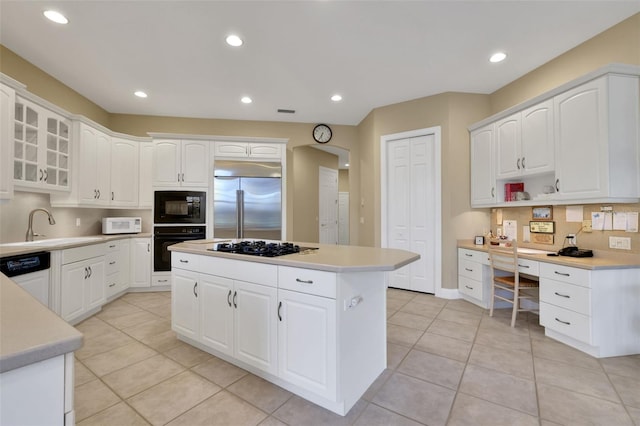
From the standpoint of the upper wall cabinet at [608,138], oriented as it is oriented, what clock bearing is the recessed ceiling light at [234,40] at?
The recessed ceiling light is roughly at 12 o'clock from the upper wall cabinet.

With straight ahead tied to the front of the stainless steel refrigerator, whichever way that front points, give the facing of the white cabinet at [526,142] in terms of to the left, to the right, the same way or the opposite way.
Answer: to the right

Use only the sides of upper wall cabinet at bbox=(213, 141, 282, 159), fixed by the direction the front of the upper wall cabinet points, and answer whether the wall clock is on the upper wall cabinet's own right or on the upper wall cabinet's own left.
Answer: on the upper wall cabinet's own left

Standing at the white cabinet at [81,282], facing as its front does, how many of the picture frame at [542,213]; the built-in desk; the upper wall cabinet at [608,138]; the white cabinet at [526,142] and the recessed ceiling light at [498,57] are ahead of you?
5

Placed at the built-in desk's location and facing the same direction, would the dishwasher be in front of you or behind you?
in front

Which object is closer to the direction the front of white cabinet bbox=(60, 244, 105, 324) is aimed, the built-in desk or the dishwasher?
the built-in desk

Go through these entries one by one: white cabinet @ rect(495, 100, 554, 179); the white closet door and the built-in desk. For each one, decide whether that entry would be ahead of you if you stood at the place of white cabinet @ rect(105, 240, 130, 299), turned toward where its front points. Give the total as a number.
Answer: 3

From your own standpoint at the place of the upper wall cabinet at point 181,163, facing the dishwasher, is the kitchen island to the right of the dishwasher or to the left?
left

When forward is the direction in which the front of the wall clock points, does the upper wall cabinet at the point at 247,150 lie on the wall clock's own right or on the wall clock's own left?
on the wall clock's own right

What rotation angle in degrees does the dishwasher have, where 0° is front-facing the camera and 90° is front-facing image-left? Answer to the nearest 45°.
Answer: approximately 315°

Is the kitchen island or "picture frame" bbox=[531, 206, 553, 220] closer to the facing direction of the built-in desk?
the kitchen island

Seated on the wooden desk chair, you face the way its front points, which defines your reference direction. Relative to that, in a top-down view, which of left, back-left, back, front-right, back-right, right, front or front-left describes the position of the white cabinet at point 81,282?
back

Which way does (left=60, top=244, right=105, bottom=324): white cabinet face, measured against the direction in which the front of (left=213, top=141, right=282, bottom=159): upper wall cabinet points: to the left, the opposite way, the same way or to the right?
to the left

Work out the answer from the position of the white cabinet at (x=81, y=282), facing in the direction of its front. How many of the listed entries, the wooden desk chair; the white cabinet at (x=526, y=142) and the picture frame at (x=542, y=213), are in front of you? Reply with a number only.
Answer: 3

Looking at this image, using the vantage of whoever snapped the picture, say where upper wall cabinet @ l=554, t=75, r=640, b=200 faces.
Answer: facing the viewer and to the left of the viewer
